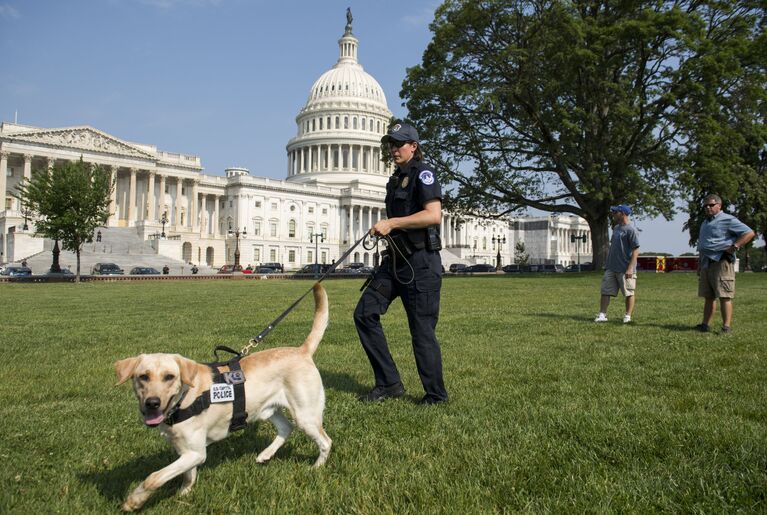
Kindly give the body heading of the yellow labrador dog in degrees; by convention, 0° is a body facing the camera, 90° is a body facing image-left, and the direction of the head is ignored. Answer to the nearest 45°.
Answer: approximately 45°

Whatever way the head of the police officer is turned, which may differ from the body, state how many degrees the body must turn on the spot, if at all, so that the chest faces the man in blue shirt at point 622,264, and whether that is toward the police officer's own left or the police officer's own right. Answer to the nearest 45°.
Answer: approximately 180°

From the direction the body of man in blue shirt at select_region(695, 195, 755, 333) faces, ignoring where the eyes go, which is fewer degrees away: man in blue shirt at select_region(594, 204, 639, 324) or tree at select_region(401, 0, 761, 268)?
the man in blue shirt

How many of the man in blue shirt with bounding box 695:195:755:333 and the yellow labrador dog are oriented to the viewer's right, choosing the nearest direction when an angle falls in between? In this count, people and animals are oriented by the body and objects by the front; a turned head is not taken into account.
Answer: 0

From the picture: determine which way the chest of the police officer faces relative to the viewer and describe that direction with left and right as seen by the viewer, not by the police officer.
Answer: facing the viewer and to the left of the viewer

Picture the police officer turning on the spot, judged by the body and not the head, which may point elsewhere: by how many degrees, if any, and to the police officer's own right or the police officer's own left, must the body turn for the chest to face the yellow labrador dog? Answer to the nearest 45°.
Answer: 0° — they already face it

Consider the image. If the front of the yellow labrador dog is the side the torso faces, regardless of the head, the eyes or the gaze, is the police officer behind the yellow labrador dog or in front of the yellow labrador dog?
behind

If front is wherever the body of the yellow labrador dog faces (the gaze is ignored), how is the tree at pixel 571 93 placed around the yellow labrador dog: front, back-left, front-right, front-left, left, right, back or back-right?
back

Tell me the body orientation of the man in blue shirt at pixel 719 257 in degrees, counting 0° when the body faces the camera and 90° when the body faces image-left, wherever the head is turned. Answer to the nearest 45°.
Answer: approximately 45°

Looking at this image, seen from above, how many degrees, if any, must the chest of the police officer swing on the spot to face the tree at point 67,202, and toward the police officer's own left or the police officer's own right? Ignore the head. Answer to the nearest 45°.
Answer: approximately 90° to the police officer's own right

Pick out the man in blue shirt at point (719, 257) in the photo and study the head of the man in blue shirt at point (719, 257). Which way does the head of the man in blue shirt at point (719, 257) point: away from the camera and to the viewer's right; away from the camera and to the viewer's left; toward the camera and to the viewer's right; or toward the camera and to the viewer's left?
toward the camera and to the viewer's left

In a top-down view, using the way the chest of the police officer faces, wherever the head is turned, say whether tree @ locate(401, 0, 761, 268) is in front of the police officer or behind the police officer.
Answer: behind
